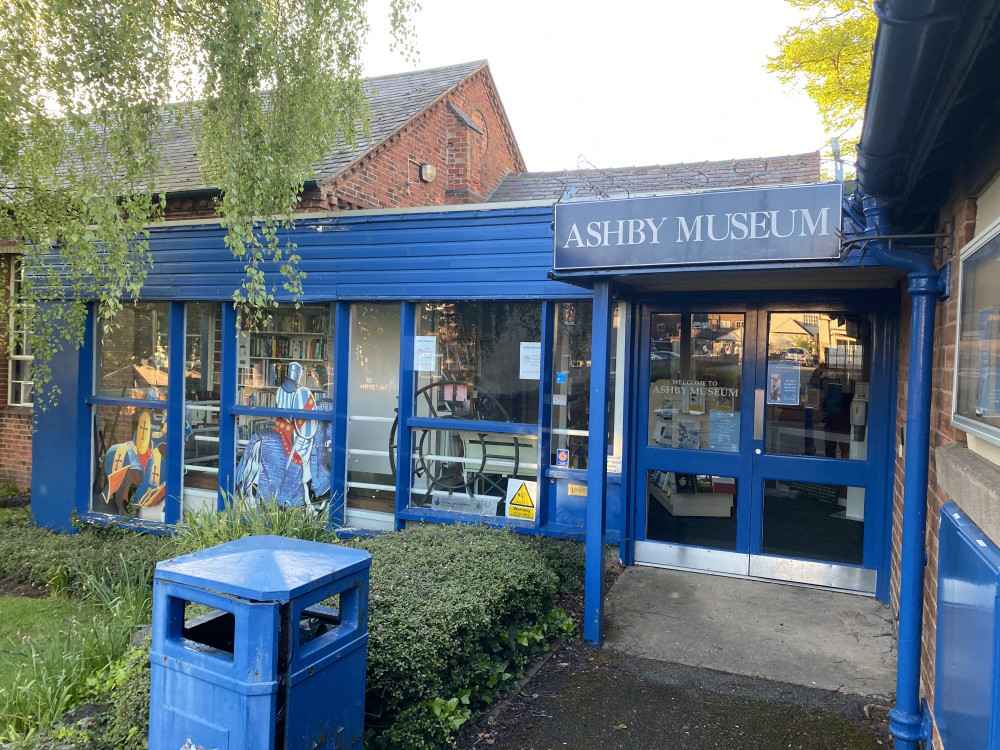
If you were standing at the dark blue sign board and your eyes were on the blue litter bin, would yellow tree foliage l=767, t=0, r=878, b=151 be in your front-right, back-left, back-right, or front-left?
back-right

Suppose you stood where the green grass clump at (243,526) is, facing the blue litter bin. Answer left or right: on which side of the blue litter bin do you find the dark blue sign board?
left

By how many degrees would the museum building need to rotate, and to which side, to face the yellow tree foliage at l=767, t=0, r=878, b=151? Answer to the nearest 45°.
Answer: approximately 135° to its left

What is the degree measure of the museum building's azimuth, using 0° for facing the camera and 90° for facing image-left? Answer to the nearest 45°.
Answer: approximately 0°
